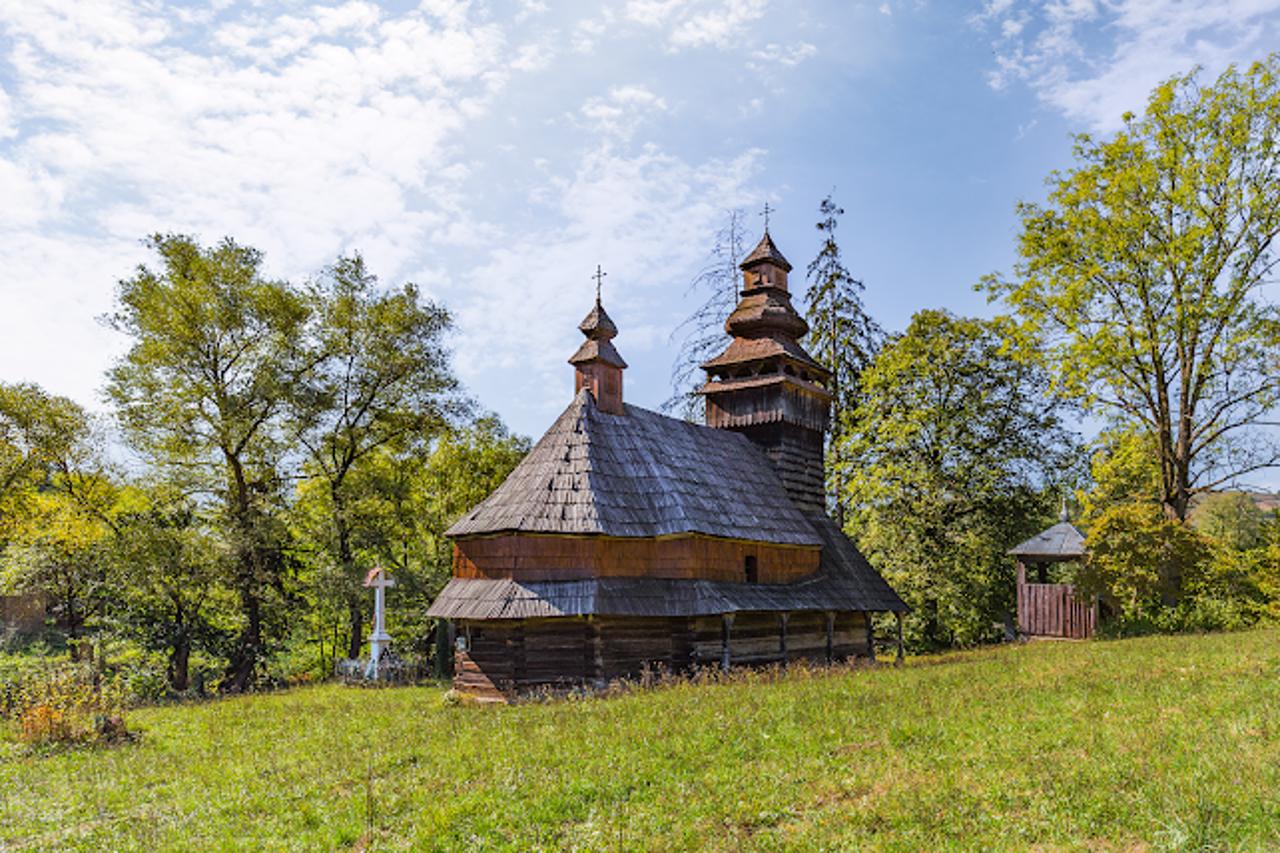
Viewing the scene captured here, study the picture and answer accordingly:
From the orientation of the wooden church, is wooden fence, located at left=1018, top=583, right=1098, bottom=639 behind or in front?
in front

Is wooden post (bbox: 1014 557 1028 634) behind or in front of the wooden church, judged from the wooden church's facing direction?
in front

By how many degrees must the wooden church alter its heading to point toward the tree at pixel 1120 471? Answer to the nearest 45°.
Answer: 0° — it already faces it

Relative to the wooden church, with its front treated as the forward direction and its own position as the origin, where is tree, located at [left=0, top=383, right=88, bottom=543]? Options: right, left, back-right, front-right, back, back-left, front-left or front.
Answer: back-left

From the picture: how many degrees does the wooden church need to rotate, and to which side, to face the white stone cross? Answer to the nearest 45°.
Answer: approximately 90° to its left

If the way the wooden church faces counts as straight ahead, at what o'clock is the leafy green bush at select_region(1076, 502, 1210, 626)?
The leafy green bush is roughly at 1 o'clock from the wooden church.

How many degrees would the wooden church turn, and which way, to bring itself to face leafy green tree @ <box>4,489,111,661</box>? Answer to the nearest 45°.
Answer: approximately 135° to its left

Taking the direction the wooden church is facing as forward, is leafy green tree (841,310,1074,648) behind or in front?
in front

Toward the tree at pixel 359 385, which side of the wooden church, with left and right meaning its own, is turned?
left

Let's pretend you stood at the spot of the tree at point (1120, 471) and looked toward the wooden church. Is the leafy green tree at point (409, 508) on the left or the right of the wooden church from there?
right

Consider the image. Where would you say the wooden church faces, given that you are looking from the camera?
facing away from the viewer and to the right of the viewer

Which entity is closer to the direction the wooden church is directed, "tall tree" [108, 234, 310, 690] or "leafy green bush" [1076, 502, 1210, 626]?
the leafy green bush
